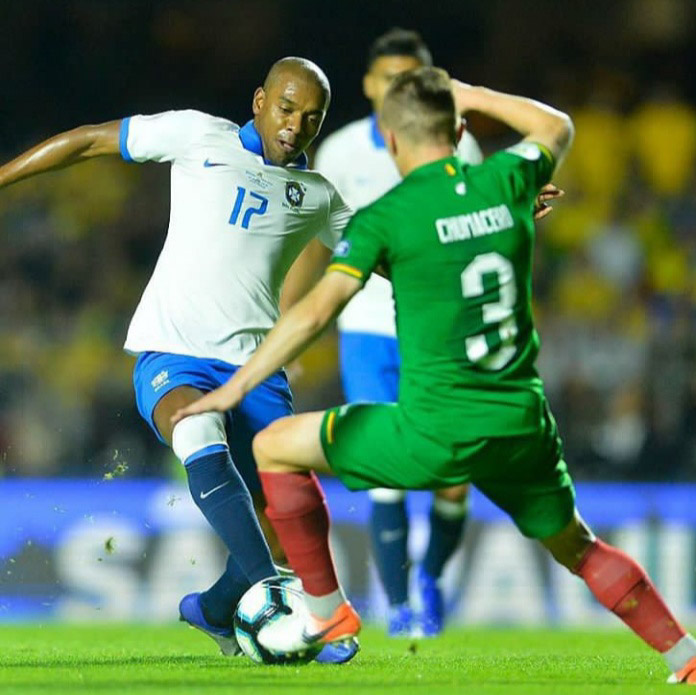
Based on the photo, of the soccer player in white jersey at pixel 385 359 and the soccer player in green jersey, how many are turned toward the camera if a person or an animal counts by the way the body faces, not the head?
1

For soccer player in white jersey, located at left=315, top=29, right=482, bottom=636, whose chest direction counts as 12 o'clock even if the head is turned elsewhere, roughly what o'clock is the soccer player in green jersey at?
The soccer player in green jersey is roughly at 12 o'clock from the soccer player in white jersey.

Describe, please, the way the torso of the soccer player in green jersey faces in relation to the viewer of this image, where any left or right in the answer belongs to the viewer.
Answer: facing away from the viewer and to the left of the viewer

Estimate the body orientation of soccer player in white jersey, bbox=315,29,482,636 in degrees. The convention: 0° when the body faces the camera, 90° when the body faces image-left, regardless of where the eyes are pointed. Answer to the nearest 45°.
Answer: approximately 0°

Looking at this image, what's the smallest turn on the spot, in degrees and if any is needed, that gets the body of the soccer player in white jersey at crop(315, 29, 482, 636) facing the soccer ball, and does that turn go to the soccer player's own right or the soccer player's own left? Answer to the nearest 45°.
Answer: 0° — they already face it
